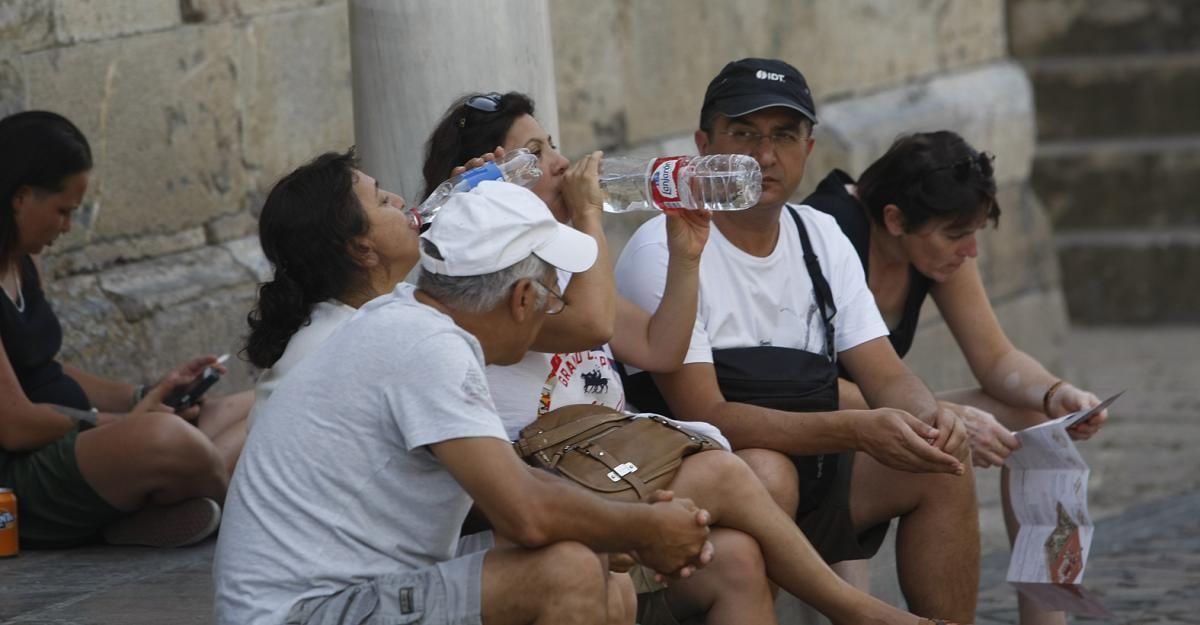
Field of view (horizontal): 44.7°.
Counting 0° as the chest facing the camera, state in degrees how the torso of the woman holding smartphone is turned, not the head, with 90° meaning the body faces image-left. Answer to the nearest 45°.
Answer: approximately 270°

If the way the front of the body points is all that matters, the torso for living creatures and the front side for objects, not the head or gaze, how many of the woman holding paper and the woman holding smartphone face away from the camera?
0

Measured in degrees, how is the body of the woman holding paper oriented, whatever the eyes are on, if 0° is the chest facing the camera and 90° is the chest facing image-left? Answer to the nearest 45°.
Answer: approximately 315°

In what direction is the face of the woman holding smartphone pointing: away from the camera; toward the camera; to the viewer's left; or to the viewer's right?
to the viewer's right

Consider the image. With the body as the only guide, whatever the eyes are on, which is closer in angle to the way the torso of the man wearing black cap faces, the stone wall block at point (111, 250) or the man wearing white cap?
the man wearing white cap

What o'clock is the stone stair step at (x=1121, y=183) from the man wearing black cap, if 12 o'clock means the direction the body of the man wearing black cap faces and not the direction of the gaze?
The stone stair step is roughly at 8 o'clock from the man wearing black cap.

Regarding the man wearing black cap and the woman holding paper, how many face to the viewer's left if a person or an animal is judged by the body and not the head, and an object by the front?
0

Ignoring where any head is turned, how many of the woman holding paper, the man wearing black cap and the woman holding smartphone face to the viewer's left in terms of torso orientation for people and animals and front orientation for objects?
0

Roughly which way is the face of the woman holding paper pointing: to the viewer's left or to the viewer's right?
to the viewer's right

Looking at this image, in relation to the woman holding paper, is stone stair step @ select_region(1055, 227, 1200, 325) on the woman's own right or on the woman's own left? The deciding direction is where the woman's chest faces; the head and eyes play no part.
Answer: on the woman's own left

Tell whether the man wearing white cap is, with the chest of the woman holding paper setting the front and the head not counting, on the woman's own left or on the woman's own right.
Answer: on the woman's own right

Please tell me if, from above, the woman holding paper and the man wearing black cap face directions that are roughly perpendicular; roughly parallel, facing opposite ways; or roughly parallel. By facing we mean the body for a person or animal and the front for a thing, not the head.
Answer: roughly parallel

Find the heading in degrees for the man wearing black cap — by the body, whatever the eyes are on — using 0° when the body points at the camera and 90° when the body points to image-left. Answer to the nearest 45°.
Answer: approximately 315°

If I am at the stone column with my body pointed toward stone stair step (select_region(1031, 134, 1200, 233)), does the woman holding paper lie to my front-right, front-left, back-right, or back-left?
front-right

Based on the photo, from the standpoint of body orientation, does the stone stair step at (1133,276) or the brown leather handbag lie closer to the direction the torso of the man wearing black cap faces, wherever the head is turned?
the brown leather handbag

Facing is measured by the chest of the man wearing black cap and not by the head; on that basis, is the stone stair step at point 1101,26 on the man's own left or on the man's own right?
on the man's own left
